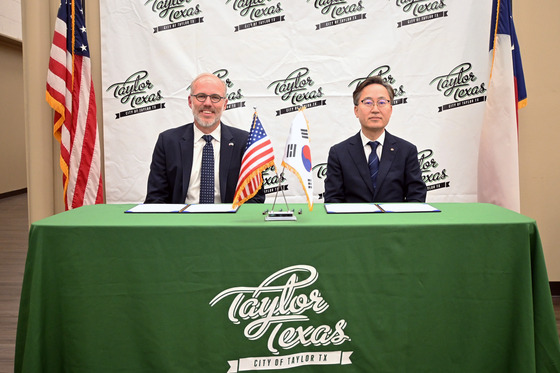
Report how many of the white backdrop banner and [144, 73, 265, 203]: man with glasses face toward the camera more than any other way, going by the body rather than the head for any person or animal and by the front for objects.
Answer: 2

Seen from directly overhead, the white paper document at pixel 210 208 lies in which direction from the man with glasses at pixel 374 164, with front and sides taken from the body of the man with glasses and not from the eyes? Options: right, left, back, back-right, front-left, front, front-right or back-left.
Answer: front-right

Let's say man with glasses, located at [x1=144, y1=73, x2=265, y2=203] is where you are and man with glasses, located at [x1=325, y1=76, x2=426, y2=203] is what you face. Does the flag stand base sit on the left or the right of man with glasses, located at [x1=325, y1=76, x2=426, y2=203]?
right

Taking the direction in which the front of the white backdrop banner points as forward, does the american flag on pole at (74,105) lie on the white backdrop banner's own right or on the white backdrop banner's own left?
on the white backdrop banner's own right

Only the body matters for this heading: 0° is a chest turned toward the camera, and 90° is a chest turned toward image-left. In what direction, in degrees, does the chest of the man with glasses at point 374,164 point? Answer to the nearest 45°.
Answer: approximately 0°

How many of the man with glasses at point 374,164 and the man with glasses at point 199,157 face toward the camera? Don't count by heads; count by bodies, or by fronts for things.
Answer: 2

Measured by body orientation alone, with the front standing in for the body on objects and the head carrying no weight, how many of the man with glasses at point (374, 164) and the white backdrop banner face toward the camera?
2
